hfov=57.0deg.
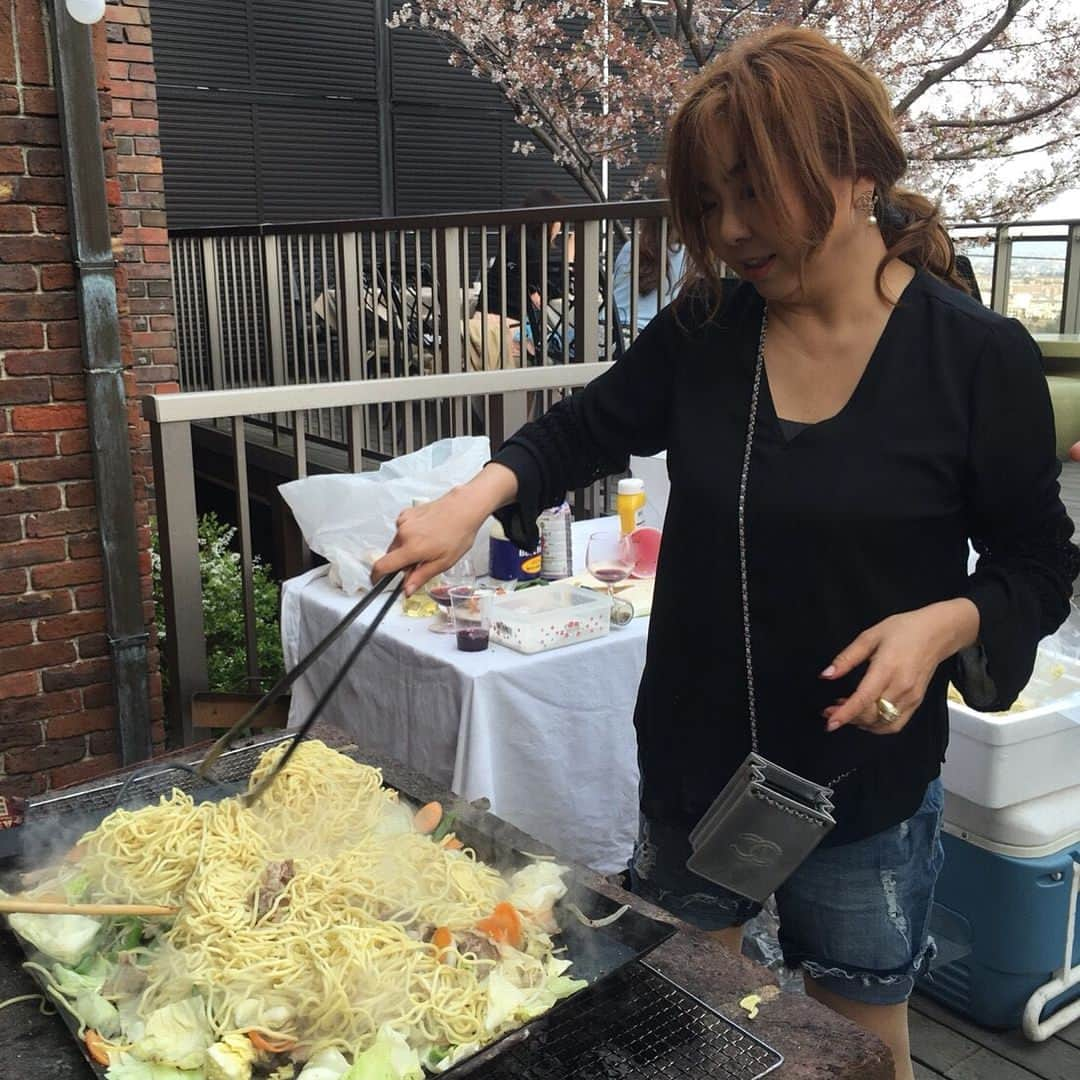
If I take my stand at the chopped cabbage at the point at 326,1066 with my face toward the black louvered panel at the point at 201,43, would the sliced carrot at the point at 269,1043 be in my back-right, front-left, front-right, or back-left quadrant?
front-left

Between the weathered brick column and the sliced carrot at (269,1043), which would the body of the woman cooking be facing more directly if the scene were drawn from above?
the sliced carrot

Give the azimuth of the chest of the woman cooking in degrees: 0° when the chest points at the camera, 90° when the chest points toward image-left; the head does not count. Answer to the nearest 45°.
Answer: approximately 45°

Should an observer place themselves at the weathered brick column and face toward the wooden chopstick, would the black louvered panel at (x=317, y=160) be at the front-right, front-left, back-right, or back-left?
back-left

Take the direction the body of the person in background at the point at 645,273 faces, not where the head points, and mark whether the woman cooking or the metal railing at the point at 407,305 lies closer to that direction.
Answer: the metal railing

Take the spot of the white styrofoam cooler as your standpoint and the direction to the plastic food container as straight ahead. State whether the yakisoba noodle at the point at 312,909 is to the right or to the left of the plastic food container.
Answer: left

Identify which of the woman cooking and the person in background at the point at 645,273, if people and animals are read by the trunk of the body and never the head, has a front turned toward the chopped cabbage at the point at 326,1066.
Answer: the woman cooking

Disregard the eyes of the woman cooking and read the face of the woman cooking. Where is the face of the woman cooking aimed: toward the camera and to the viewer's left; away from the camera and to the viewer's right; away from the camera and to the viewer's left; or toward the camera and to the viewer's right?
toward the camera and to the viewer's left
